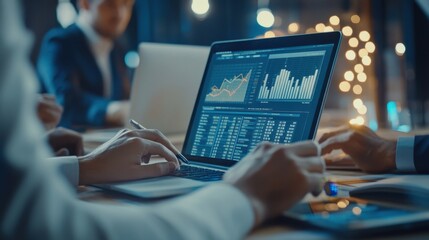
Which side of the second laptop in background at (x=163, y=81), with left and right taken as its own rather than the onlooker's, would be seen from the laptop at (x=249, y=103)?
back

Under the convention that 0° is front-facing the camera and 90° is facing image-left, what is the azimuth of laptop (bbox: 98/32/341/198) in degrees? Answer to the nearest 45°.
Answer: approximately 45°

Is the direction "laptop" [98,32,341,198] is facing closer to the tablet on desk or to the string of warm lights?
the tablet on desk

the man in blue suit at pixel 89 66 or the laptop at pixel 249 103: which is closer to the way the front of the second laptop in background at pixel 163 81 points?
the man in blue suit

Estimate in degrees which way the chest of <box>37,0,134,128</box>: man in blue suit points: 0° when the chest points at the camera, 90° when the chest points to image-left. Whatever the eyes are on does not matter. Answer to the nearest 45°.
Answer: approximately 315°

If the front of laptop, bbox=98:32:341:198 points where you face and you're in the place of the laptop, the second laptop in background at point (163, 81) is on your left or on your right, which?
on your right

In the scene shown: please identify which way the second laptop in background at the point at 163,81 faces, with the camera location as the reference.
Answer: facing away from the viewer

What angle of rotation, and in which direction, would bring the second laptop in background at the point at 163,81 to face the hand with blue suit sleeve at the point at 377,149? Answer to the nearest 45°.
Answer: approximately 135° to its right

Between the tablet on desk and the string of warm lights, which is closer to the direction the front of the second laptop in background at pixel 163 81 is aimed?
the string of warm lights

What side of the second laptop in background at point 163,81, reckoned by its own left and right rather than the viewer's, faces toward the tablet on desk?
back
